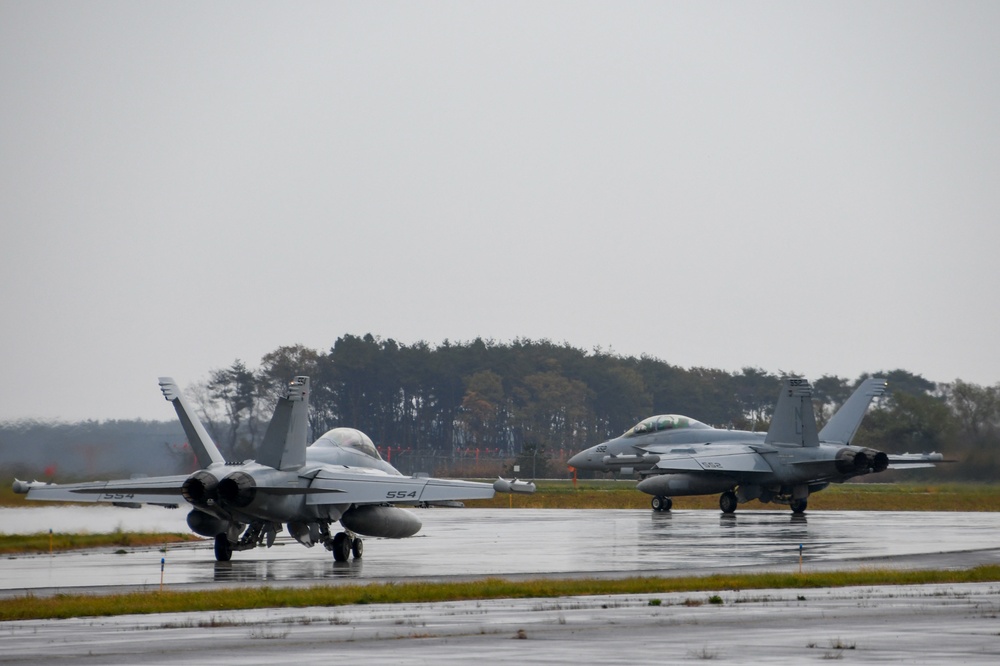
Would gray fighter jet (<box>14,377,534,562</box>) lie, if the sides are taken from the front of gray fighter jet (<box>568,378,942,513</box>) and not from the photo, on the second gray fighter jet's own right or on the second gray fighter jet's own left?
on the second gray fighter jet's own left

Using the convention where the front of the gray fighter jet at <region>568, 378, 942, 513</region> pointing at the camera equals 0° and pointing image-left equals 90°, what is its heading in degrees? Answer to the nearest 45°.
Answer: approximately 135°
